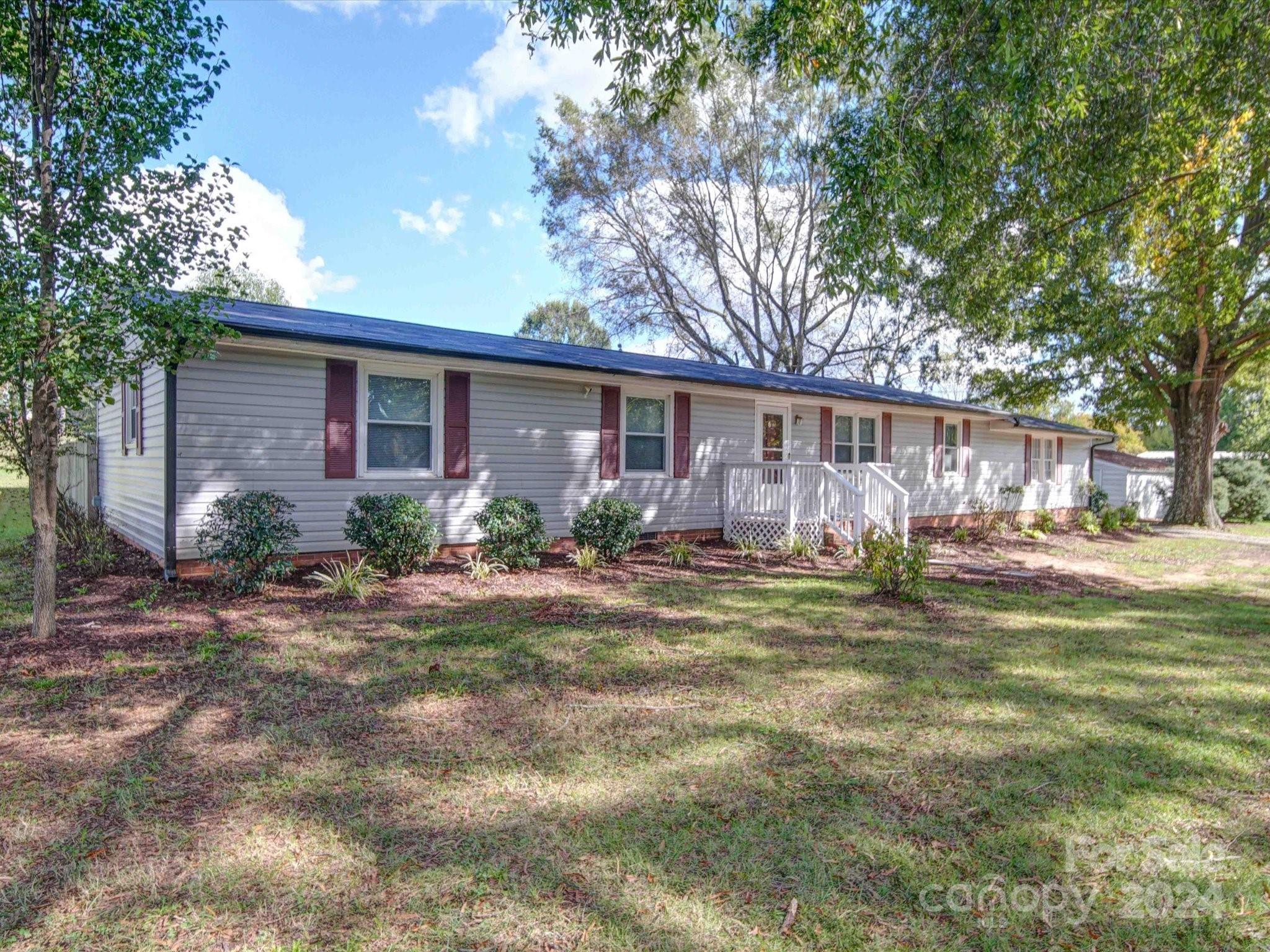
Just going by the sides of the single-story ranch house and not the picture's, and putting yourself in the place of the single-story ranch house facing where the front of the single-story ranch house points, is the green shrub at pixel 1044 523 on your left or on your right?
on your left

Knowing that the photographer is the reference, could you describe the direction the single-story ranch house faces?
facing the viewer and to the right of the viewer

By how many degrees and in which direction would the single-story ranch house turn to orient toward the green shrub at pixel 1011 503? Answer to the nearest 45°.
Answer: approximately 90° to its left

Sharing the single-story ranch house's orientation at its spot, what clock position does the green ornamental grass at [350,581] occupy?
The green ornamental grass is roughly at 2 o'clock from the single-story ranch house.

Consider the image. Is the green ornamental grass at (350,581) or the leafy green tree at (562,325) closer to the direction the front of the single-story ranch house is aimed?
the green ornamental grass

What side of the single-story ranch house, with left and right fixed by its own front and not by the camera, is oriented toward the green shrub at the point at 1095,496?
left

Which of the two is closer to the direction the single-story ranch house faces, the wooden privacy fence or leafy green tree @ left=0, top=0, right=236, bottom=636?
the leafy green tree

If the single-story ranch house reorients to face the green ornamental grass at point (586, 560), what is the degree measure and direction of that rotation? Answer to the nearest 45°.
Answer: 0° — it already faces it

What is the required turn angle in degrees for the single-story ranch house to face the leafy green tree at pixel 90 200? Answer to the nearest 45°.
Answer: approximately 45° to its right

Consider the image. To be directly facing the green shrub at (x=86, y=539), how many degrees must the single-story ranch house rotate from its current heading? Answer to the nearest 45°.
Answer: approximately 135° to its right
